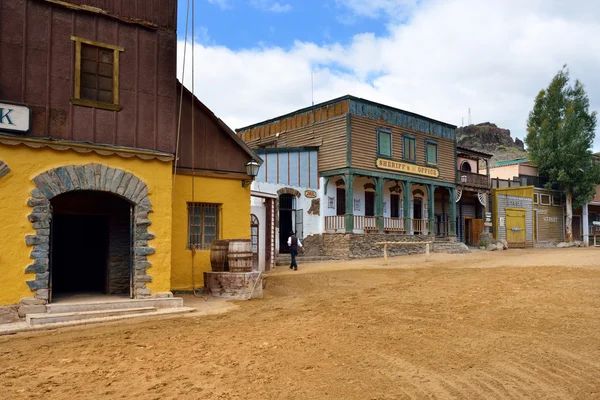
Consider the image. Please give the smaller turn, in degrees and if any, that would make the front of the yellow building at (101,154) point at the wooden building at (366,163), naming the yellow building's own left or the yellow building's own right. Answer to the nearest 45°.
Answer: approximately 90° to the yellow building's own left

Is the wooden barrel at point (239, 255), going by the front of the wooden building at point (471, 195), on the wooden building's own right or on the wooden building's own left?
on the wooden building's own right

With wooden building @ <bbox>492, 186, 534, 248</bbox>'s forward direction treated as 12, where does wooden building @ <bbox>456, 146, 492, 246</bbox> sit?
wooden building @ <bbox>456, 146, 492, 246</bbox> is roughly at 2 o'clock from wooden building @ <bbox>492, 186, 534, 248</bbox>.

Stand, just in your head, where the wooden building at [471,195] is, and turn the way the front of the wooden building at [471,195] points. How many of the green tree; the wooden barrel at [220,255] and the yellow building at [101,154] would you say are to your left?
1

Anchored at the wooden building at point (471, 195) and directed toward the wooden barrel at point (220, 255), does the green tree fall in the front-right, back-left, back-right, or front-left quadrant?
back-left

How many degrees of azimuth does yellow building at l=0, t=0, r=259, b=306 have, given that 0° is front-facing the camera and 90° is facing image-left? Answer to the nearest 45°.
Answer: approximately 315°

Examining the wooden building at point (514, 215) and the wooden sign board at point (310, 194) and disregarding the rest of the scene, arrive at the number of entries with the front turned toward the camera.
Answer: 2

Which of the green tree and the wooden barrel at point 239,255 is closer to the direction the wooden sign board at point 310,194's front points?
the wooden barrel

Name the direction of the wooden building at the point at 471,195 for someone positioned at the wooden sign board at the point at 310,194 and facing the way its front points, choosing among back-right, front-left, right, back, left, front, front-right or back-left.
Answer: back-left

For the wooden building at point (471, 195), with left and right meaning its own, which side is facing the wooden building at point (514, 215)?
left

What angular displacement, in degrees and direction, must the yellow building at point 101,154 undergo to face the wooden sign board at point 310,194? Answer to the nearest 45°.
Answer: approximately 90° to its left

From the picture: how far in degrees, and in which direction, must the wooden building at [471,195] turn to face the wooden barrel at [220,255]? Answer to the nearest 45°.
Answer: approximately 45° to its right

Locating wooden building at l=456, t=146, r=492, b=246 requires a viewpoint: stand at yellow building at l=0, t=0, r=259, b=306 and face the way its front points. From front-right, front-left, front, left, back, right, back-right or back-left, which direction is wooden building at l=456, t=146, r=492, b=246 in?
left
